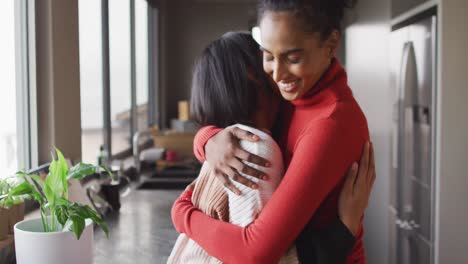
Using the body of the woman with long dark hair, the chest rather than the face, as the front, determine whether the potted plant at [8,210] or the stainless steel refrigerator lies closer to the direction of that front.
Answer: the stainless steel refrigerator

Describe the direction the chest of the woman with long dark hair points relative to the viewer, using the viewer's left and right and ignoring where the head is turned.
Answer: facing away from the viewer and to the right of the viewer

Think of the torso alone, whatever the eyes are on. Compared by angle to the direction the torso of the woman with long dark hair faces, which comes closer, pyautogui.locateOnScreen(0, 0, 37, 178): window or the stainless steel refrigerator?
the stainless steel refrigerator

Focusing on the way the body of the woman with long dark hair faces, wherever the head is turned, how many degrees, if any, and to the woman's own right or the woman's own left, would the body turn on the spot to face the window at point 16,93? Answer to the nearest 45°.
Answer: approximately 90° to the woman's own left

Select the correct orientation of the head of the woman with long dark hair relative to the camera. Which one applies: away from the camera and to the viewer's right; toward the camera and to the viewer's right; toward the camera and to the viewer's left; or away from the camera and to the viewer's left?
away from the camera and to the viewer's right
